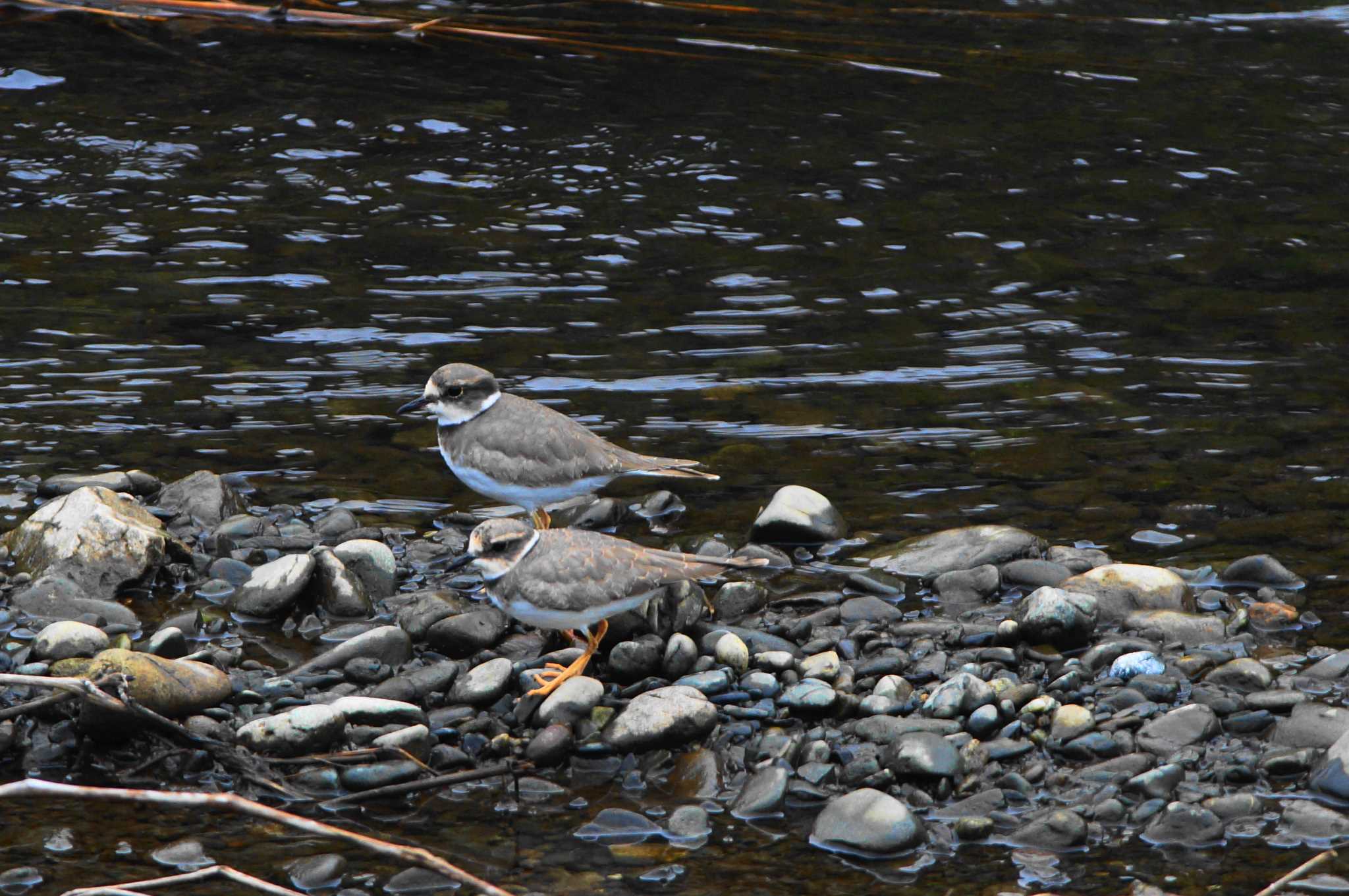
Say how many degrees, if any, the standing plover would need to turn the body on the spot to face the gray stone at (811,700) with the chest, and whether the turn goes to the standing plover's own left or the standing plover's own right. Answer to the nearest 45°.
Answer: approximately 135° to the standing plover's own left

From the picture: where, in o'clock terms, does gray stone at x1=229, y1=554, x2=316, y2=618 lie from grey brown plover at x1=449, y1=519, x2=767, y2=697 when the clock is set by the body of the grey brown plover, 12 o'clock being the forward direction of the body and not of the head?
The gray stone is roughly at 1 o'clock from the grey brown plover.

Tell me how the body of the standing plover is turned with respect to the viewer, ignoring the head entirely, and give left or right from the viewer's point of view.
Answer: facing to the left of the viewer

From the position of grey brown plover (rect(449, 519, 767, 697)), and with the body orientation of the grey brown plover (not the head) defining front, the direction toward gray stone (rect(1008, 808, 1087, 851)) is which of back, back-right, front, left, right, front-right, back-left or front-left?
back-left

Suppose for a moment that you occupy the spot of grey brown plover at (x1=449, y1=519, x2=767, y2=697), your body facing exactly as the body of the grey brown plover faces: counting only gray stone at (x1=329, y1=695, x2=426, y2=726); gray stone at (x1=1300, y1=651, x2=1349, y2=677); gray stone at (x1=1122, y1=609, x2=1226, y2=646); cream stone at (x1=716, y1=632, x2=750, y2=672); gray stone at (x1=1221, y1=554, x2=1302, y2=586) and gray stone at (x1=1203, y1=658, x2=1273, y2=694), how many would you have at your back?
5

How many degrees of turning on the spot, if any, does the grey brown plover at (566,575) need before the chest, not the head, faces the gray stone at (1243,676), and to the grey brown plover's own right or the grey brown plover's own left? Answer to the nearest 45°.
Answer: approximately 180°

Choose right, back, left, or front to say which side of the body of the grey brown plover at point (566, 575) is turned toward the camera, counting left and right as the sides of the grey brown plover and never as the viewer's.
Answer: left

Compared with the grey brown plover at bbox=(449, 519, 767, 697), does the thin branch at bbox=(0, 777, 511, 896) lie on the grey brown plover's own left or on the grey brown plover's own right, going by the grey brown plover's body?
on the grey brown plover's own left

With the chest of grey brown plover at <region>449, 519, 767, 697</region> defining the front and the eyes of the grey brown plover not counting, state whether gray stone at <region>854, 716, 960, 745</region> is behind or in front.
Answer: behind

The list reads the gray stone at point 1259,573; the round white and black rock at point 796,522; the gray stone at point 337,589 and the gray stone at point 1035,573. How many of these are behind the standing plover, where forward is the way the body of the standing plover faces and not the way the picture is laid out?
3
